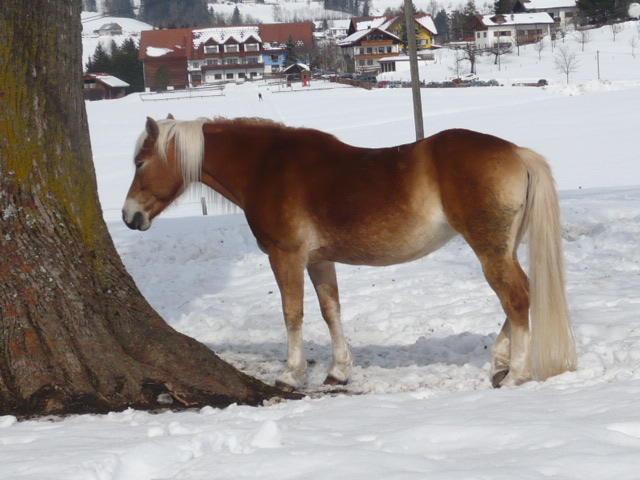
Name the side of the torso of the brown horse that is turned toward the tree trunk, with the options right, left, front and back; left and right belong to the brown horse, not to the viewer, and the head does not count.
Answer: front

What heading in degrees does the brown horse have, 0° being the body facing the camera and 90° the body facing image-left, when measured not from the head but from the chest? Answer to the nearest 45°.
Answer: approximately 90°
